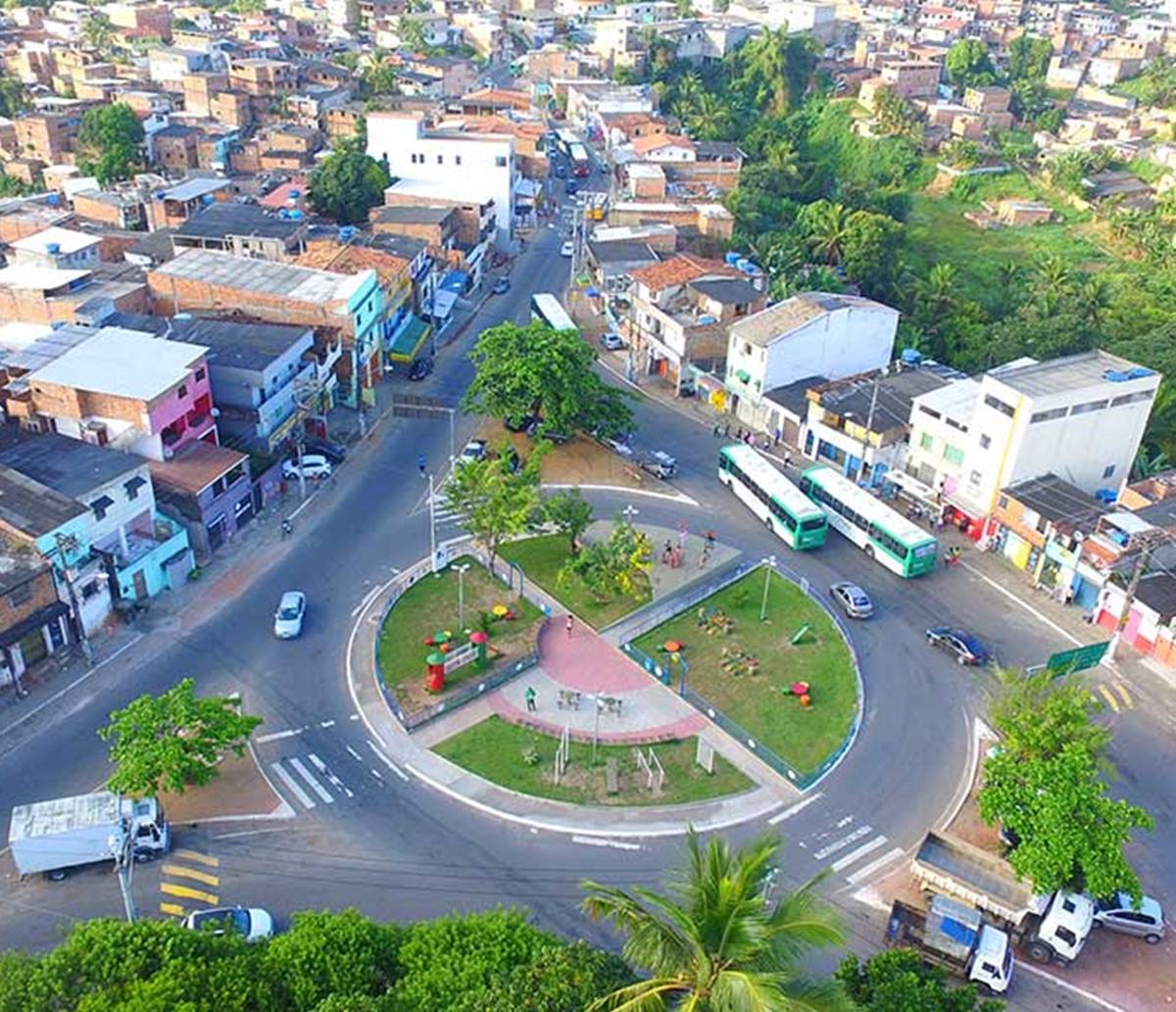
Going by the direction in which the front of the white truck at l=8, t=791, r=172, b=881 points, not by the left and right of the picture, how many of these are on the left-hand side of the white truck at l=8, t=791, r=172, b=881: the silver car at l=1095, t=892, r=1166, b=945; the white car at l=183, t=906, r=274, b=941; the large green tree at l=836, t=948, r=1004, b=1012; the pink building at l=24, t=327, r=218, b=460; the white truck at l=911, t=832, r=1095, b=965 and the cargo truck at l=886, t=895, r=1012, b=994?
1

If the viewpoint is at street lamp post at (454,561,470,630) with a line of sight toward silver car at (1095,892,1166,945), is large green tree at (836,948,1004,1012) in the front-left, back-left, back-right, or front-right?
front-right

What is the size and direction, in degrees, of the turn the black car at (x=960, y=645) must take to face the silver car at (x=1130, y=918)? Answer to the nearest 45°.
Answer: approximately 180°

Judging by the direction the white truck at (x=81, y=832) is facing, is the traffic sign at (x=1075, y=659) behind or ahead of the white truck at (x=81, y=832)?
ahead

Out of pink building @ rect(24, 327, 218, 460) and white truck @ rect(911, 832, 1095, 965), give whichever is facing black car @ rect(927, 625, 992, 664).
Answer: the pink building

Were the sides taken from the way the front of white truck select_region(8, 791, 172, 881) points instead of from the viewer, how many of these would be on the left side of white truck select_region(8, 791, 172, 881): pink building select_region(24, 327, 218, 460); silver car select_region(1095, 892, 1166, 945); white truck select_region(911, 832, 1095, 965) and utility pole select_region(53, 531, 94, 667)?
2

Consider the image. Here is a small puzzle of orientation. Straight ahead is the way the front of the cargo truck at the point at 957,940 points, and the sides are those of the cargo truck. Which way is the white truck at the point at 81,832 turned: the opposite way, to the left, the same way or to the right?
to the left

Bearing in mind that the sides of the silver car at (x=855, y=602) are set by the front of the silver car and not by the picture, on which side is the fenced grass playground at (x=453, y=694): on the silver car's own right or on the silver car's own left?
on the silver car's own left

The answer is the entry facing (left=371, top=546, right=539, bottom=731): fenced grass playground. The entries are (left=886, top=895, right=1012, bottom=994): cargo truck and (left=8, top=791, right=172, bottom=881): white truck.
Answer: the white truck

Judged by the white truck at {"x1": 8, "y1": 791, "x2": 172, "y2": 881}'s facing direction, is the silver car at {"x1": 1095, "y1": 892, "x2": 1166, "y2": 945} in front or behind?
in front

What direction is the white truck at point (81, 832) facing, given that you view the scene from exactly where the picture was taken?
facing to the right of the viewer

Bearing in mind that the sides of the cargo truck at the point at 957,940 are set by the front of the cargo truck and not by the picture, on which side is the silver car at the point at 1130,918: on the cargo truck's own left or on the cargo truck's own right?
on the cargo truck's own left

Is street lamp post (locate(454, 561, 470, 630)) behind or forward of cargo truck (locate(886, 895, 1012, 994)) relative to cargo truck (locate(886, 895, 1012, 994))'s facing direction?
behind

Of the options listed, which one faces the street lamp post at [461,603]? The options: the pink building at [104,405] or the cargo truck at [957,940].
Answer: the pink building
